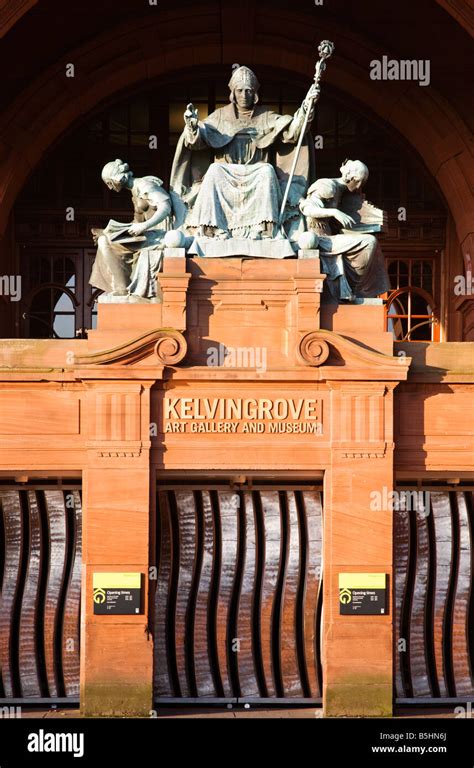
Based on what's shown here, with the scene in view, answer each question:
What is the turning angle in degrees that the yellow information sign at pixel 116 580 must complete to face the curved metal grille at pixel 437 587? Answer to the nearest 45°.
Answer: approximately 90° to its left

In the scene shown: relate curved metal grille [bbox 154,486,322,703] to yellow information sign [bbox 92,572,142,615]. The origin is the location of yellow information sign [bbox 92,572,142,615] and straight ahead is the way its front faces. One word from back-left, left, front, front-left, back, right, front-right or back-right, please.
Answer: back-left

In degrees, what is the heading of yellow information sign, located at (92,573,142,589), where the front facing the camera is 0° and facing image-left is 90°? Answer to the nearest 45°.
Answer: approximately 0°

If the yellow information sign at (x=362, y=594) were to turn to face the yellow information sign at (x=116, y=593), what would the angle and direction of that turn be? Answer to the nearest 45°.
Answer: approximately 90° to its right

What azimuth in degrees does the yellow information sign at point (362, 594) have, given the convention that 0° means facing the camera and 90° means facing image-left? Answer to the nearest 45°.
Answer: approximately 0°

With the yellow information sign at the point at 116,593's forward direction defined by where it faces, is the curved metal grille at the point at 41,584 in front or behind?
behind
